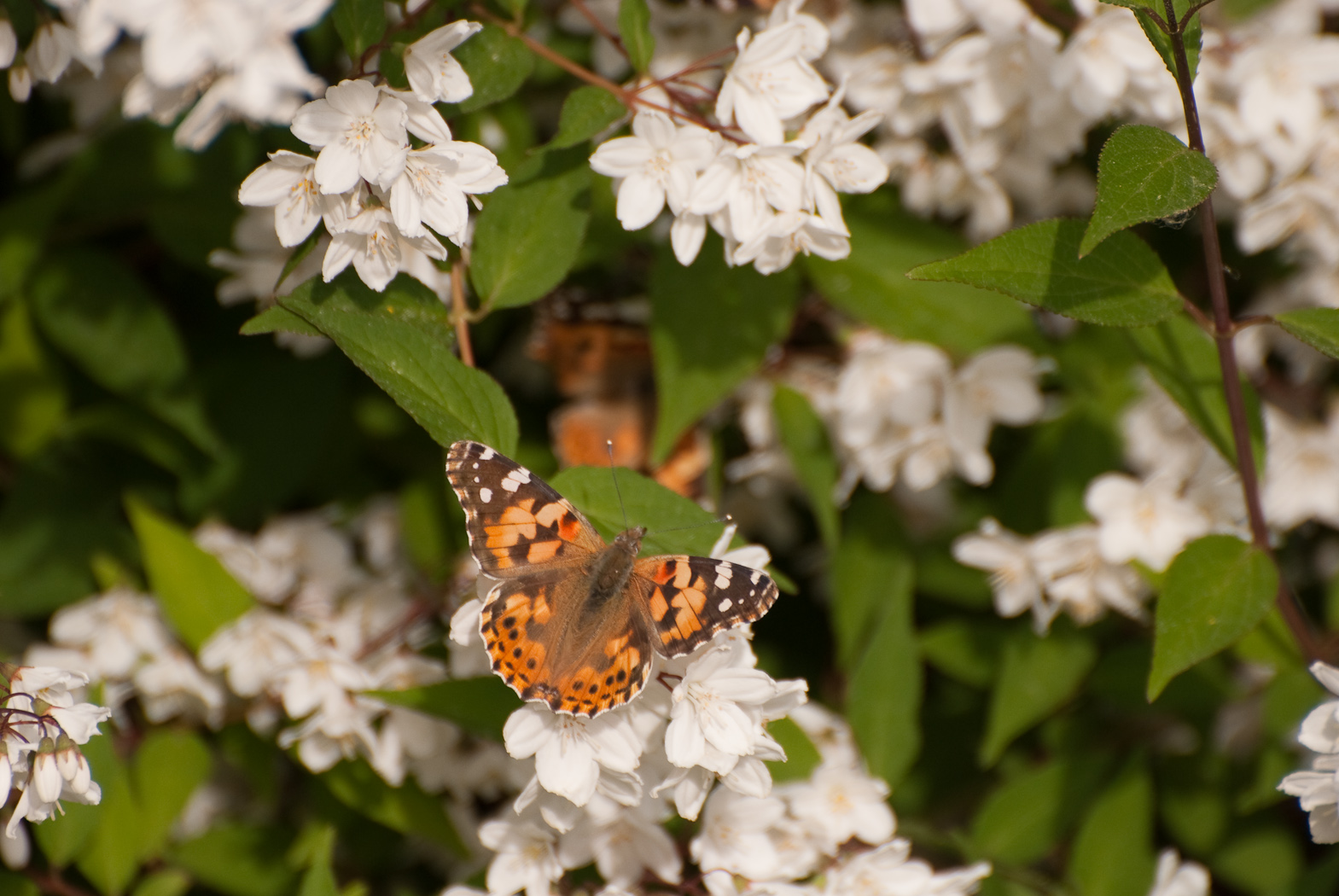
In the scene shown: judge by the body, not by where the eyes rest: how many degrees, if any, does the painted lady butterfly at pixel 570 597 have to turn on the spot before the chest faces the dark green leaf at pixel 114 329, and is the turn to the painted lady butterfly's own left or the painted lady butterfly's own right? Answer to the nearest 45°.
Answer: approximately 90° to the painted lady butterfly's own left

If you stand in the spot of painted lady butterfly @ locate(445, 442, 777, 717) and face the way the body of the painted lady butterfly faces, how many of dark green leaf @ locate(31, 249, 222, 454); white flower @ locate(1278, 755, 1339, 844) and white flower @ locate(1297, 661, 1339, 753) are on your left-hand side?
1

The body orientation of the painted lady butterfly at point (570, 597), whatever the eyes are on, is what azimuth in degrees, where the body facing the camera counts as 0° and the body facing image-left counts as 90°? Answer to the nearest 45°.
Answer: approximately 225°
